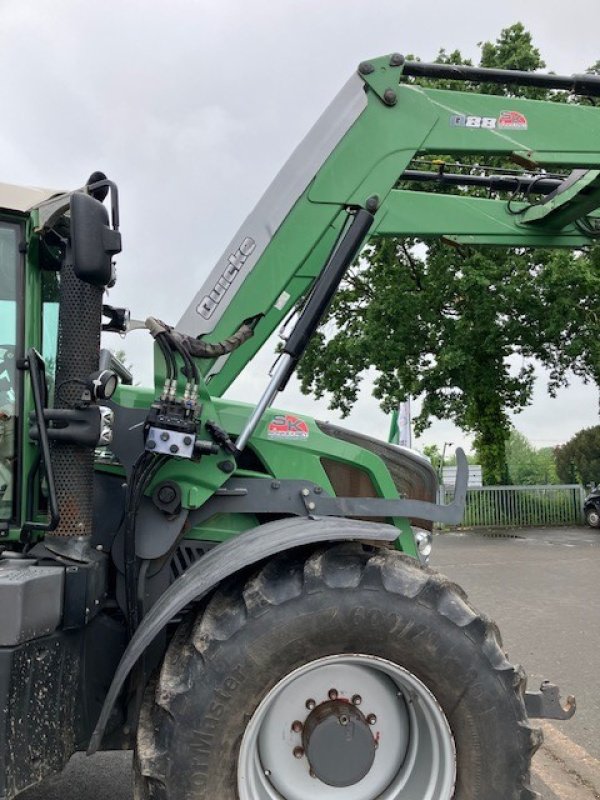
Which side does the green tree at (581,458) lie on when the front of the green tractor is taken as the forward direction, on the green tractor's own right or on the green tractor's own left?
on the green tractor's own left

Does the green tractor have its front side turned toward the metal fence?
no

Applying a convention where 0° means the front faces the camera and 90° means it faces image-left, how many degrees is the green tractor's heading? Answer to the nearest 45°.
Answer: approximately 270°
